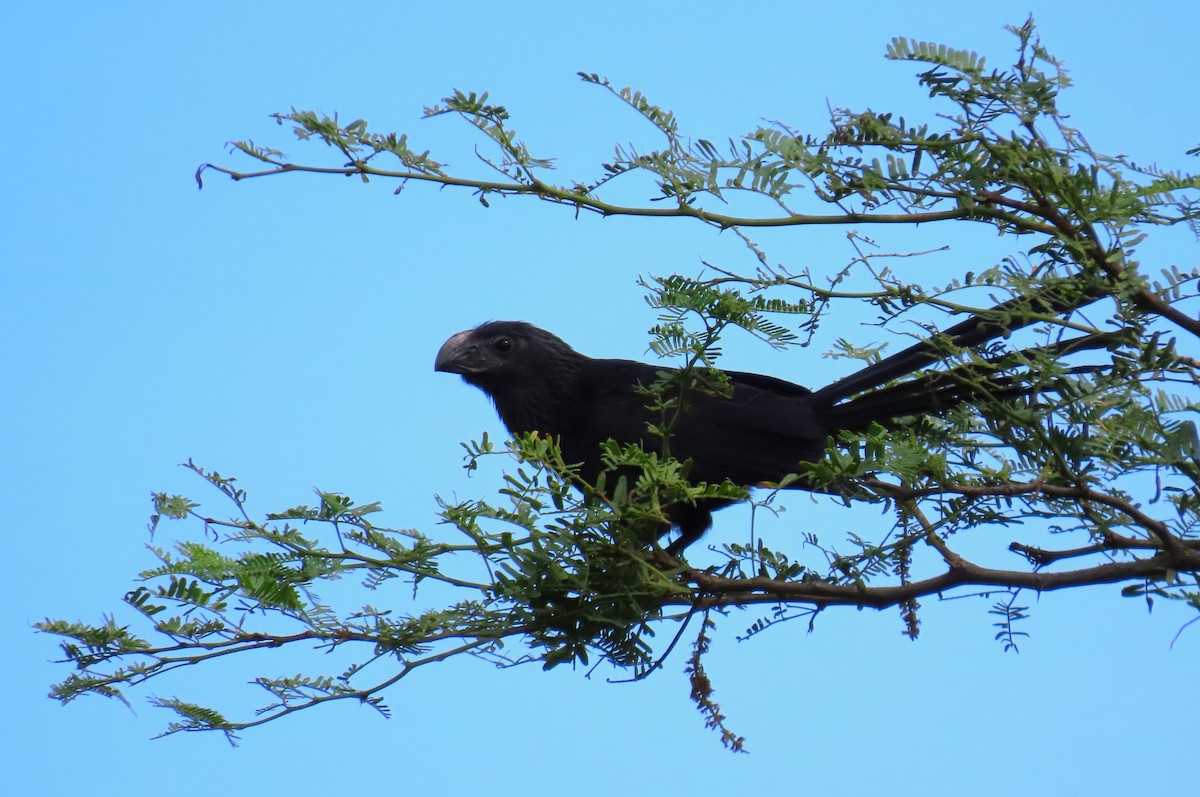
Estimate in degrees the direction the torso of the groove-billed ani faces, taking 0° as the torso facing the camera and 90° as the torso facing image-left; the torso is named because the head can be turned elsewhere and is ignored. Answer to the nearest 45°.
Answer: approximately 90°
